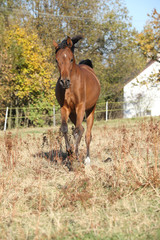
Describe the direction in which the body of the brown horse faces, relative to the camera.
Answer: toward the camera

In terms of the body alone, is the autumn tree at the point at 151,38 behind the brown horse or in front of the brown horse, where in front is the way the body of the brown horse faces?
behind
